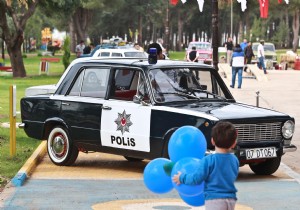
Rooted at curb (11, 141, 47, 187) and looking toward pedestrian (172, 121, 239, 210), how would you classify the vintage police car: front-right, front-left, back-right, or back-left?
front-left

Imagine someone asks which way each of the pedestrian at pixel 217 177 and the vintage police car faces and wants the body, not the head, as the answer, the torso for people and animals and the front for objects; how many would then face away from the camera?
1

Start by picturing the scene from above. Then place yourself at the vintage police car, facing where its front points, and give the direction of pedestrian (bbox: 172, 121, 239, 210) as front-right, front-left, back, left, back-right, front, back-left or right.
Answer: front-right

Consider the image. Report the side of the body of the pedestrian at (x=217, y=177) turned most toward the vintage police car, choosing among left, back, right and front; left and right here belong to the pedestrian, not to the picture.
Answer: front

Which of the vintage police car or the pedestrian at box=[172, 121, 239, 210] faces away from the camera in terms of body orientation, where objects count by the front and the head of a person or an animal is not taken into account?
the pedestrian

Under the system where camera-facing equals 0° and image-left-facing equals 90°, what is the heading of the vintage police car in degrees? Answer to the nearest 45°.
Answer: approximately 315°

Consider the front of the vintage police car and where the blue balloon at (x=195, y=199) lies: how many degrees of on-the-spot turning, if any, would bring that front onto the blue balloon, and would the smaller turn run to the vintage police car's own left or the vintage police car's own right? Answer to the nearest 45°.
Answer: approximately 45° to the vintage police car's own right

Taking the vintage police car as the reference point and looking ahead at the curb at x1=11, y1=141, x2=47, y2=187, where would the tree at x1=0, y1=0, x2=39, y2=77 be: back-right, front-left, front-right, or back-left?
front-right

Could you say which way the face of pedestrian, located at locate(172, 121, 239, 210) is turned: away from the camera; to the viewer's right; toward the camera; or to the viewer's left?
away from the camera

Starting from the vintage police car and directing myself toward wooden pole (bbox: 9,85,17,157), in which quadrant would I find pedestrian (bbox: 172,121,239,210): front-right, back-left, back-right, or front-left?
back-left

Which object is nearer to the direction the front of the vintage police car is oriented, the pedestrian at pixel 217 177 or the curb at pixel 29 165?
the pedestrian

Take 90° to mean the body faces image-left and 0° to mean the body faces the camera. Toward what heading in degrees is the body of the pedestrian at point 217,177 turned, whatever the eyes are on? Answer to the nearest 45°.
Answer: approximately 180°

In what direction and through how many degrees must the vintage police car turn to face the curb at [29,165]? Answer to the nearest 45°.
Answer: approximately 135° to its right

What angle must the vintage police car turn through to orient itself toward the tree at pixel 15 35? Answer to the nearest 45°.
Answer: approximately 135° to its left
